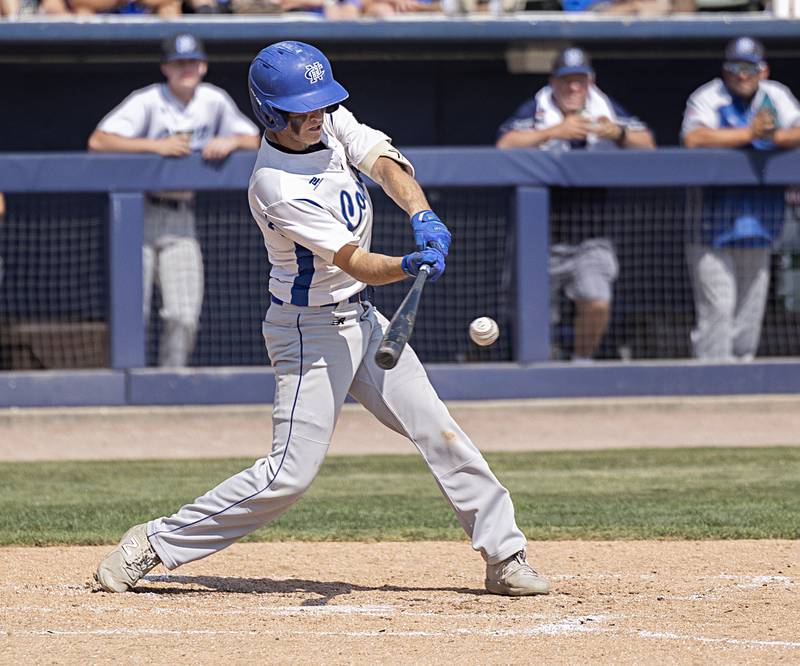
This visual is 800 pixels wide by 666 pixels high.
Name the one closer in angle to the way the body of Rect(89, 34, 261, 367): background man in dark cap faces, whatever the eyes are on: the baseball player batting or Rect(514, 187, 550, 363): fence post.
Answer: the baseball player batting

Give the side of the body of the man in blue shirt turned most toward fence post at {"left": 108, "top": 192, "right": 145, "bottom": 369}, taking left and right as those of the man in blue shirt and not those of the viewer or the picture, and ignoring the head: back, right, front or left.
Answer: right

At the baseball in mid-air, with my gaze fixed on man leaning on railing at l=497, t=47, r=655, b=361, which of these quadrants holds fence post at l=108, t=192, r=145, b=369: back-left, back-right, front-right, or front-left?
front-left

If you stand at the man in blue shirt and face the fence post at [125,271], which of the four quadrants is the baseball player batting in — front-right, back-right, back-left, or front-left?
front-left

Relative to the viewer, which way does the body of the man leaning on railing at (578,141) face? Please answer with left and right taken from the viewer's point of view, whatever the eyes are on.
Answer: facing the viewer

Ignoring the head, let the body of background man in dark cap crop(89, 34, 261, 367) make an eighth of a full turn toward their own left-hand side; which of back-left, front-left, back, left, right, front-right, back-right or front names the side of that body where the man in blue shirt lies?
front-left

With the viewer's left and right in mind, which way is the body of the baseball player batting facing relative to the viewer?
facing the viewer and to the right of the viewer

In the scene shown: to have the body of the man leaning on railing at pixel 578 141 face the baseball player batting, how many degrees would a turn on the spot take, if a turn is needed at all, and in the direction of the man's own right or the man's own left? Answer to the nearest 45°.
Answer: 0° — they already face them

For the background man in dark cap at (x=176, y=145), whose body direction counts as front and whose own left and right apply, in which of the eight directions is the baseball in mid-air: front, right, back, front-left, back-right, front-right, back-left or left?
front

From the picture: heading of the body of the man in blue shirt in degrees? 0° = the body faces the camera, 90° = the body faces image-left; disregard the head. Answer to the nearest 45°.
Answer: approximately 0°

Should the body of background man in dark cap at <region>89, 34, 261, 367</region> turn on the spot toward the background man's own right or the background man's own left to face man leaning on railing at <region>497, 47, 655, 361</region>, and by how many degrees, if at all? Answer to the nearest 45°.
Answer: approximately 90° to the background man's own left

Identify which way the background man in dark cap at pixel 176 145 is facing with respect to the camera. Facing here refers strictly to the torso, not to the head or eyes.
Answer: toward the camera
